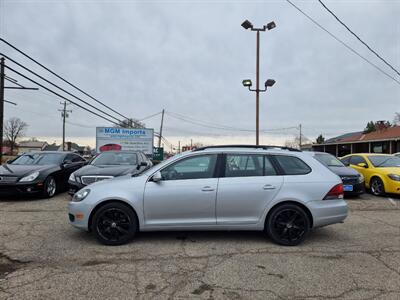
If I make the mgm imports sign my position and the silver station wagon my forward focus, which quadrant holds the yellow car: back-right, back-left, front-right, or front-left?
front-left

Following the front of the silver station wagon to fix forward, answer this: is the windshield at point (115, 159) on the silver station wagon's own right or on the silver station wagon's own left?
on the silver station wagon's own right

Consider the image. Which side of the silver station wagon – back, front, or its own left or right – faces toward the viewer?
left

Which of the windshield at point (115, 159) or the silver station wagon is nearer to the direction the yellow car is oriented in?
the silver station wagon

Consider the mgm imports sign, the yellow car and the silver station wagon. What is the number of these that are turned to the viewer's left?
1

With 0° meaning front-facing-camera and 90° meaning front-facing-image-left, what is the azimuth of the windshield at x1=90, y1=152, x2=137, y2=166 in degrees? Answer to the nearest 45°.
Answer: approximately 45°

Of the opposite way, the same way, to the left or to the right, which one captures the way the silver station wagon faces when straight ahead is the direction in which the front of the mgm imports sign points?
to the right

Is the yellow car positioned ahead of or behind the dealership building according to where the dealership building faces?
ahead

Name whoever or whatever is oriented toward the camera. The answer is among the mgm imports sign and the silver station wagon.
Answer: the mgm imports sign

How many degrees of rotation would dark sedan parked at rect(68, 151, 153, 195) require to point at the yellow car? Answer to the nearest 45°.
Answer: approximately 135° to its left

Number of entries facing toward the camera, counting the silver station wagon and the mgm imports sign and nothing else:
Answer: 1

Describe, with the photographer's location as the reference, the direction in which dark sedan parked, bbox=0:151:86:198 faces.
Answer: facing the viewer and to the left of the viewer

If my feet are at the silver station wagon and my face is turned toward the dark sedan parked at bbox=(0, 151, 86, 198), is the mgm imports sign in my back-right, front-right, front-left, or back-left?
front-right

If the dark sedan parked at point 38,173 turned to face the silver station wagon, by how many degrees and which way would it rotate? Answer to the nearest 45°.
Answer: approximately 45° to its left

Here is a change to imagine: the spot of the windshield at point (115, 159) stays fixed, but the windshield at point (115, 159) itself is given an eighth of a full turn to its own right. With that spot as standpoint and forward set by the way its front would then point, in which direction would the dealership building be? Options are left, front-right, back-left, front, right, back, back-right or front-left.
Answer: back-right

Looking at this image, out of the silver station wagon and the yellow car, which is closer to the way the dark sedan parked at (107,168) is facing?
the silver station wagon

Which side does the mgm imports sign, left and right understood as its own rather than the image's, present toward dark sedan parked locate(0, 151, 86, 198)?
front

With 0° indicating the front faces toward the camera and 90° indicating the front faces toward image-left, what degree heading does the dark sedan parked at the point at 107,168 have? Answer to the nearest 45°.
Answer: approximately 45°

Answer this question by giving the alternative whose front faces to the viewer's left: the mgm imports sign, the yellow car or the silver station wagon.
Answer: the silver station wagon

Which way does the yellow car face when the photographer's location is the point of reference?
facing the viewer and to the right of the viewer

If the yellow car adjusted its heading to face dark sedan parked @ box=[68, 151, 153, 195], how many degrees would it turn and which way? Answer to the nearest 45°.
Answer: approximately 90° to its right

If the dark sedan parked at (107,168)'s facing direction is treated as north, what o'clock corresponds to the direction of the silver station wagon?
The silver station wagon is roughly at 10 o'clock from the dark sedan parked.
